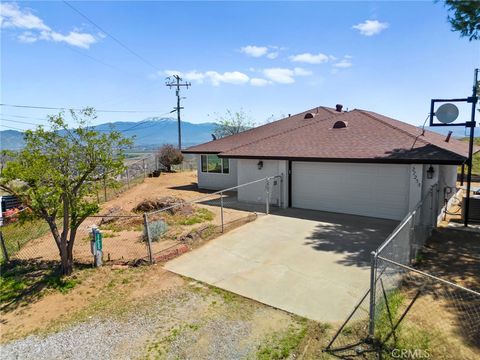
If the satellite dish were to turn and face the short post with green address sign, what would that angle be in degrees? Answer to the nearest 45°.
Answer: approximately 45° to its right

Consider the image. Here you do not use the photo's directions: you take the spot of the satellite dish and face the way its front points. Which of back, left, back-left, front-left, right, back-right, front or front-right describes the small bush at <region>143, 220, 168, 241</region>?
front-right

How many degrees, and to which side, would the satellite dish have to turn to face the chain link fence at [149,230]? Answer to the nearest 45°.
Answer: approximately 45° to its right

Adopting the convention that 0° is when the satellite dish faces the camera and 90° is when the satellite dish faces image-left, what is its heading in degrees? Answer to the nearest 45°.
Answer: approximately 0°

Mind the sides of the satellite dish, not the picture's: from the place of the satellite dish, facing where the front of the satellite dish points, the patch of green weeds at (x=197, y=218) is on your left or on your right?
on your right

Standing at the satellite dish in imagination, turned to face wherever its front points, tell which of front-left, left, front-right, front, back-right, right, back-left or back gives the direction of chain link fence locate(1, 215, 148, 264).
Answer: front-right

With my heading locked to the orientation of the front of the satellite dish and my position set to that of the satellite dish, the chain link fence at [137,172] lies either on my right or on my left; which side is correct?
on my right

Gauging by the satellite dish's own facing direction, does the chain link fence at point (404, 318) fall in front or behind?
in front

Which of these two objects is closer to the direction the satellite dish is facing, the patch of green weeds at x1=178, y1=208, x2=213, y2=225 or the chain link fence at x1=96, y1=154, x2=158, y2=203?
the patch of green weeds

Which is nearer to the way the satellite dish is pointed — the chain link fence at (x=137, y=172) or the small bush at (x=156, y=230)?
the small bush
